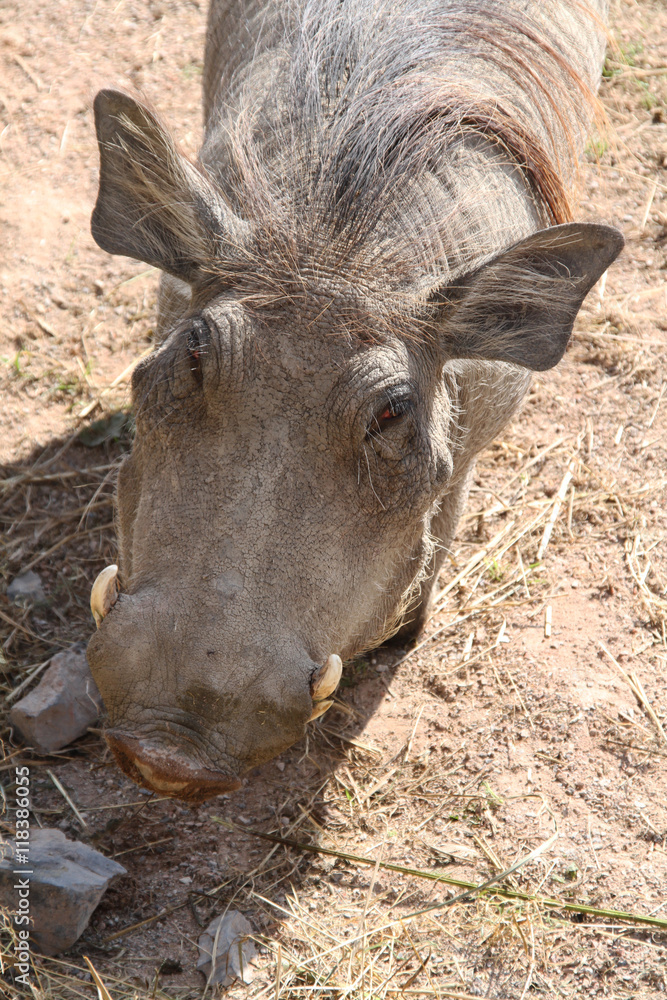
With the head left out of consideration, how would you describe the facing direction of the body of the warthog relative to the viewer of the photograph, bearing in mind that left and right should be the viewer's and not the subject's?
facing the viewer

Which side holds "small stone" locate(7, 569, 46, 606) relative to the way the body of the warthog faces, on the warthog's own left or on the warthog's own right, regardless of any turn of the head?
on the warthog's own right

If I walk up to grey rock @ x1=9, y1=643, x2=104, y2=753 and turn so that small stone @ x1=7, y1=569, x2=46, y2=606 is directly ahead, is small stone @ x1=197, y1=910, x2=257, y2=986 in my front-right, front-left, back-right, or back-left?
back-right

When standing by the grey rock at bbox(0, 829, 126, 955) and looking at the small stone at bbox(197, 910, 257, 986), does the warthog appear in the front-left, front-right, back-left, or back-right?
front-left
